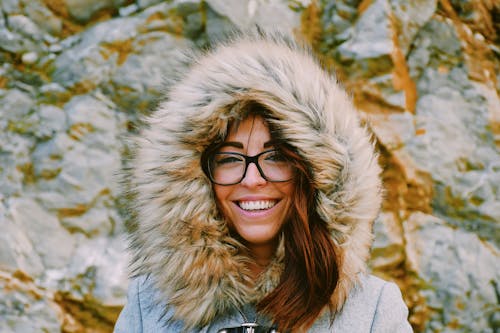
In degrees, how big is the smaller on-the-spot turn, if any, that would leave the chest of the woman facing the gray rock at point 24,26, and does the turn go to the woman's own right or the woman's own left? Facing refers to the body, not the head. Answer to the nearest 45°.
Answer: approximately 135° to the woman's own right

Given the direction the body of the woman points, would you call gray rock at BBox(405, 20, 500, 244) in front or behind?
behind

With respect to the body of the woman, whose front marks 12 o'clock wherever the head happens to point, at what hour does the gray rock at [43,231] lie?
The gray rock is roughly at 4 o'clock from the woman.

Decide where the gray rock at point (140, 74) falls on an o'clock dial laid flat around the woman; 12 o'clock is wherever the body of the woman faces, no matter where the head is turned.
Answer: The gray rock is roughly at 5 o'clock from the woman.

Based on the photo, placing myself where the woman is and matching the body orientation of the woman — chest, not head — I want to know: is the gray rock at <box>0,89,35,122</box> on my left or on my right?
on my right

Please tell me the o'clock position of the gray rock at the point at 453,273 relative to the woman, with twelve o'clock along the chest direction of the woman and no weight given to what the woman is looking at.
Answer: The gray rock is roughly at 8 o'clock from the woman.

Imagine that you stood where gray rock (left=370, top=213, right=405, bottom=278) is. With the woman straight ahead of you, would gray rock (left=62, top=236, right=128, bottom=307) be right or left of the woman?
right

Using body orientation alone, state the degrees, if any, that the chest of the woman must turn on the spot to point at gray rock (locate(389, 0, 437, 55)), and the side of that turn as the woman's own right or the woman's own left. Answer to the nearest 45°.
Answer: approximately 135° to the woman's own left

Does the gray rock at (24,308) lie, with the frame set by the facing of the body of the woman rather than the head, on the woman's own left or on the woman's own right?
on the woman's own right

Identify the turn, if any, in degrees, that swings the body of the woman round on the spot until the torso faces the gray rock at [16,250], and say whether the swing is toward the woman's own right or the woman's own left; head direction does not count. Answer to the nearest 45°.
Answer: approximately 135° to the woman's own right

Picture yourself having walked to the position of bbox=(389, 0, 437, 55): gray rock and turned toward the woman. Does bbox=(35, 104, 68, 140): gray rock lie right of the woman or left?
right

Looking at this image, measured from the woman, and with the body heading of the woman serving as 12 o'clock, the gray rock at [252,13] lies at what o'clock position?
The gray rock is roughly at 6 o'clock from the woman.

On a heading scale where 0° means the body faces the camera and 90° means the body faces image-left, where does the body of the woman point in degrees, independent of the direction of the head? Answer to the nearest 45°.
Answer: approximately 0°
